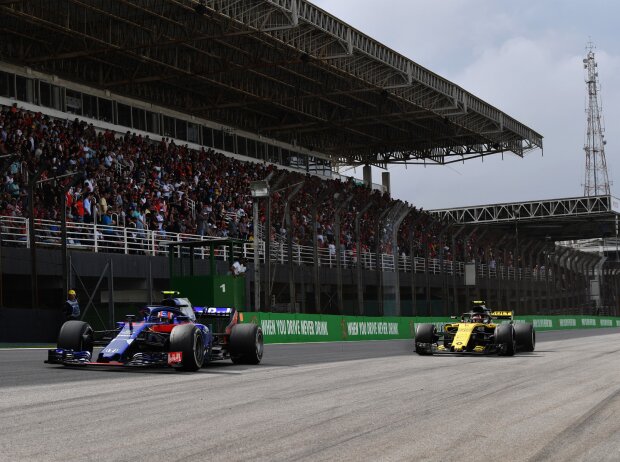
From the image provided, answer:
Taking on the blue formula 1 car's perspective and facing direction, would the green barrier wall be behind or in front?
behind

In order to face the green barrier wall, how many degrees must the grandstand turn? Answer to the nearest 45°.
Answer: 0° — it already faces it

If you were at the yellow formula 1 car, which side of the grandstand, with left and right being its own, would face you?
front

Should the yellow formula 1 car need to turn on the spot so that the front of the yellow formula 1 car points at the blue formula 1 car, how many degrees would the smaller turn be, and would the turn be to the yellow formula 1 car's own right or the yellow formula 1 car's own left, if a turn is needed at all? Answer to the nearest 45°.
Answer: approximately 45° to the yellow formula 1 car's own right

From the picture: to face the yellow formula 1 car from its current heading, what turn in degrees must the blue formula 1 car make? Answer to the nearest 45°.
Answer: approximately 180°

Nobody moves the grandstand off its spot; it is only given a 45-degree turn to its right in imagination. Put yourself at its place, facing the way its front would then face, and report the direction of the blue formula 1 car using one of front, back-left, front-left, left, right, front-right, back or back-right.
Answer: front

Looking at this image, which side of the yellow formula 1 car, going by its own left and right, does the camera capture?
front

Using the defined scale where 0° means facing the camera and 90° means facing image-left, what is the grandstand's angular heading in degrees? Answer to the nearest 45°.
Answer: approximately 315°

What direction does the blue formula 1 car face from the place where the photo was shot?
facing the viewer and to the left of the viewer

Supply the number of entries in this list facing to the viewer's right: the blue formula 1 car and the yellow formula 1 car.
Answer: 0
